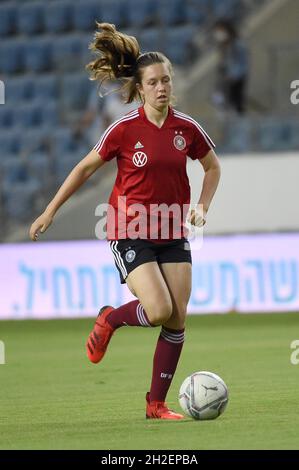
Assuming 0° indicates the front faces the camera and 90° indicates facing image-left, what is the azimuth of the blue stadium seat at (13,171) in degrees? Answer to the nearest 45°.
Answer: approximately 315°

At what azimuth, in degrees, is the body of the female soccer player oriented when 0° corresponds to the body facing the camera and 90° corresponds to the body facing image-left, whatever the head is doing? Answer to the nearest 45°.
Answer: approximately 315°

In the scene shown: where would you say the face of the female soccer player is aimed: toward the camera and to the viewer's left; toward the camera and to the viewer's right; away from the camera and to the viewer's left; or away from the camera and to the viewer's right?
toward the camera and to the viewer's right

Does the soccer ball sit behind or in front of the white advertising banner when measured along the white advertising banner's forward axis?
in front

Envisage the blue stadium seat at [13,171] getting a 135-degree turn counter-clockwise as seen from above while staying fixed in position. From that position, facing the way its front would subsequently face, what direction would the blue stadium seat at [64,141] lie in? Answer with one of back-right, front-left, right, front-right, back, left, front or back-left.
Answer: front

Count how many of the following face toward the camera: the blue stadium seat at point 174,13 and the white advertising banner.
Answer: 2

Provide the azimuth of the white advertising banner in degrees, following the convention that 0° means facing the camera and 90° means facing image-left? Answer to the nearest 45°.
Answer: approximately 0°
